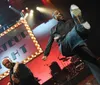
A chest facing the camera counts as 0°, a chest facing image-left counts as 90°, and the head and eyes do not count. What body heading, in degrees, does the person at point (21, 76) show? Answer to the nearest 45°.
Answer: approximately 45°

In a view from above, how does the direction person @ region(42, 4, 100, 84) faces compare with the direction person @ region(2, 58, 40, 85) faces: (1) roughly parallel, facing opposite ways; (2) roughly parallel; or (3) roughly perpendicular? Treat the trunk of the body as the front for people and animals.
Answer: roughly perpendicular

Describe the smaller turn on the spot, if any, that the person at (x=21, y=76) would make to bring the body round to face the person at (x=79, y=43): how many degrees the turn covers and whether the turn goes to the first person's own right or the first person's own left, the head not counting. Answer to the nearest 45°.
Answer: approximately 90° to the first person's own left

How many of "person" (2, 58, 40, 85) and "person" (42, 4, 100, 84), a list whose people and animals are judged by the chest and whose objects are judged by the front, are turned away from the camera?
0
